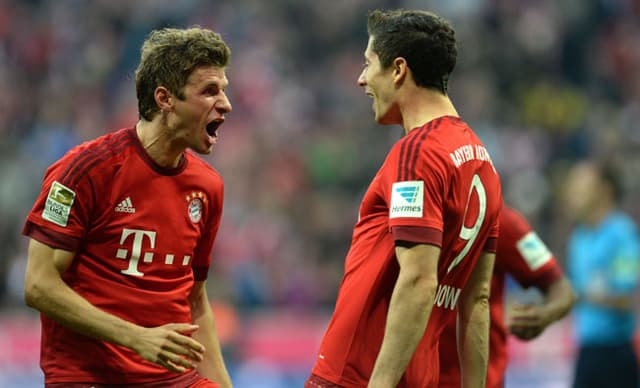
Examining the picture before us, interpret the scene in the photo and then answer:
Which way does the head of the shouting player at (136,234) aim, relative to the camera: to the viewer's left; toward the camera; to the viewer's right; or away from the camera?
to the viewer's right

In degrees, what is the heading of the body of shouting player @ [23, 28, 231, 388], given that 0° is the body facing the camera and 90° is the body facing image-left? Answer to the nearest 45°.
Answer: approximately 315°
